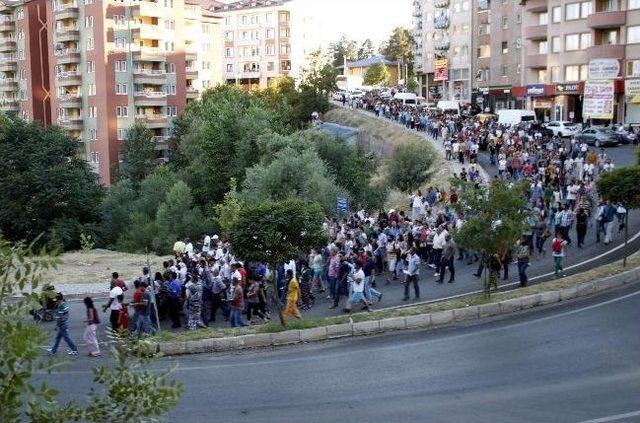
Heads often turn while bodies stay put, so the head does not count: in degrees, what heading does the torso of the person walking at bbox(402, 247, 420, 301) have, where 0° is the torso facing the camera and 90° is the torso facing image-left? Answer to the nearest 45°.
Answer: approximately 45°

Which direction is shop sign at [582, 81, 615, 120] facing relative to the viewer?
toward the camera

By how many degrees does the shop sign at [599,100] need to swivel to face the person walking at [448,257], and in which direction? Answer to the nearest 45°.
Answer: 0° — it already faces them

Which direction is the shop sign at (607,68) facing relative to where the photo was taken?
toward the camera

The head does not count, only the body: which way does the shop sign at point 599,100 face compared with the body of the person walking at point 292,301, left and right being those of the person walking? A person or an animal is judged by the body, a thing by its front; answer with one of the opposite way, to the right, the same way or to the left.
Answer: to the left

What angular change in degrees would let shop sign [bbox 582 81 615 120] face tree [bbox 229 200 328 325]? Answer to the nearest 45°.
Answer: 0° — it already faces it

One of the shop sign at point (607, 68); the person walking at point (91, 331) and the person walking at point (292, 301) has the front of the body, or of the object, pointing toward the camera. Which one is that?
the shop sign

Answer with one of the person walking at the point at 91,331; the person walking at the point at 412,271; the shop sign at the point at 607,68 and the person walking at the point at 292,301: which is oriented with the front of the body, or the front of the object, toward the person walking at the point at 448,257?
the shop sign

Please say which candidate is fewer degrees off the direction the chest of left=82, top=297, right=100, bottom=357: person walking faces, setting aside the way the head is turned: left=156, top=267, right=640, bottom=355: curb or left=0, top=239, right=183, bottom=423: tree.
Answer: the tree

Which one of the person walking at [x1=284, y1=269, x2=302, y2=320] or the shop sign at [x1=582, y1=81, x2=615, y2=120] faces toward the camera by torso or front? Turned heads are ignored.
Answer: the shop sign

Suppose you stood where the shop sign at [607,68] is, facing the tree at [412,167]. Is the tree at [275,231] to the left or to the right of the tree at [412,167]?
left

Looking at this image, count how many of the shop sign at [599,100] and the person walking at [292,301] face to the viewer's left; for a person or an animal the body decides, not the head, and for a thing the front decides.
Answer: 1
